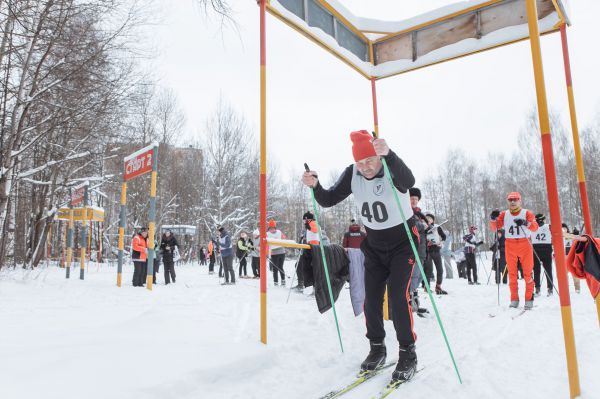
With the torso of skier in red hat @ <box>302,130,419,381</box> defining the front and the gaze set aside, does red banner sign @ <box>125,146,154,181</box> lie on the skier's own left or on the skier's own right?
on the skier's own right

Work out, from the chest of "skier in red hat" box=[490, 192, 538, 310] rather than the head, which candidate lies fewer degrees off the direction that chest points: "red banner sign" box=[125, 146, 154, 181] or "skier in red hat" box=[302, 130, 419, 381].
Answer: the skier in red hat

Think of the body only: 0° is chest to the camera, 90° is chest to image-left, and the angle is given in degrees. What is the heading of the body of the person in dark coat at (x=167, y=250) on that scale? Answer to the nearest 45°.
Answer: approximately 0°

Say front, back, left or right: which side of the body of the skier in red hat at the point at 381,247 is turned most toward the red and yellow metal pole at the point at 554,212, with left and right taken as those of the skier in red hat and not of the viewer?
left

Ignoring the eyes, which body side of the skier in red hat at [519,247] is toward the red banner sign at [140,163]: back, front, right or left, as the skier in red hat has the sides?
right

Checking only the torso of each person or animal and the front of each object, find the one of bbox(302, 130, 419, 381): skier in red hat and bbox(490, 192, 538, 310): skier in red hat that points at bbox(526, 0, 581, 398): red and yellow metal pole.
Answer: bbox(490, 192, 538, 310): skier in red hat

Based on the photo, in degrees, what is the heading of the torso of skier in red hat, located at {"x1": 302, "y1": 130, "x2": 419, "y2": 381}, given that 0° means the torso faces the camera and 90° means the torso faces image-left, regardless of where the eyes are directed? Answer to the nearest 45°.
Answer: approximately 45°
